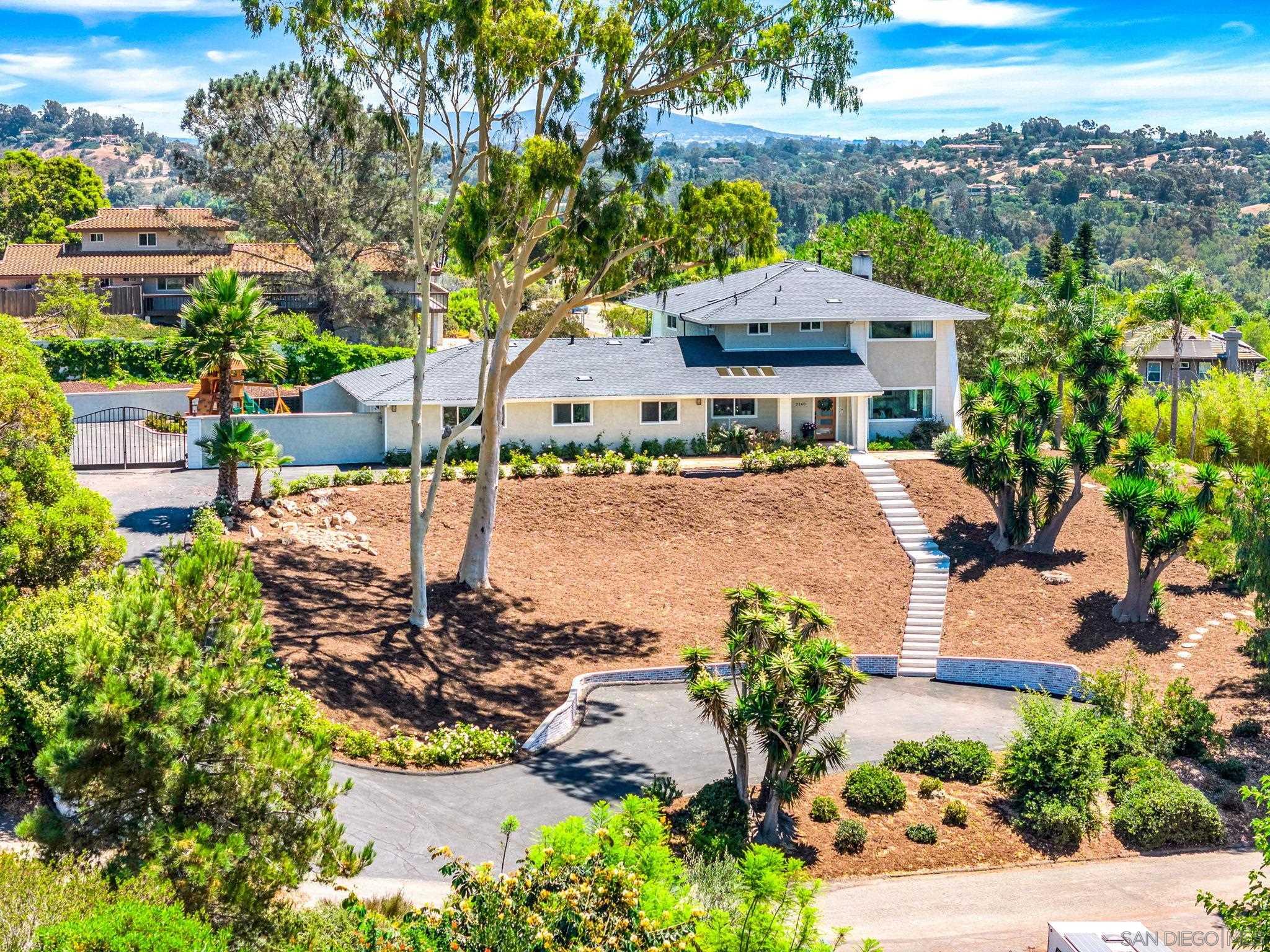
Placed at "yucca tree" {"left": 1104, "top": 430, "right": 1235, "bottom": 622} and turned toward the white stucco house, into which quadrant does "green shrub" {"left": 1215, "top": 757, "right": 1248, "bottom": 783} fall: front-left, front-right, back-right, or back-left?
back-left

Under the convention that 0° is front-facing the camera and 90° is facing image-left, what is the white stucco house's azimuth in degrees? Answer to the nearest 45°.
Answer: approximately 0°

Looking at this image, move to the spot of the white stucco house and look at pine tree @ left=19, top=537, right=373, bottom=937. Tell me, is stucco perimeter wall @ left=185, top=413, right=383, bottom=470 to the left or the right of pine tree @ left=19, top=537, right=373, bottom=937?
right

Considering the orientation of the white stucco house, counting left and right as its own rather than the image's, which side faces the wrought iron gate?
right

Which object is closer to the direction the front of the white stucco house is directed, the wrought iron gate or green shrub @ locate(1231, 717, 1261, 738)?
the green shrub

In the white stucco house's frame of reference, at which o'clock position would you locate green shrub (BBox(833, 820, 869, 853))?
The green shrub is roughly at 12 o'clock from the white stucco house.

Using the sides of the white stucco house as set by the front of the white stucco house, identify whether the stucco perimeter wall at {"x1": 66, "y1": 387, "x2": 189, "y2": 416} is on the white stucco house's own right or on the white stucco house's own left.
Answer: on the white stucco house's own right

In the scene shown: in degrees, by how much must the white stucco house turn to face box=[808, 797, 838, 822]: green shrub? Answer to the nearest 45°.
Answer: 0° — it already faces it

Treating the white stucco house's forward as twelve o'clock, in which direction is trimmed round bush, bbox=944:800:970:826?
The trimmed round bush is roughly at 12 o'clock from the white stucco house.

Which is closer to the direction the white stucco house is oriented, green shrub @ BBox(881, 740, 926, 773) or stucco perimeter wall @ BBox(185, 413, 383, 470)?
the green shrub

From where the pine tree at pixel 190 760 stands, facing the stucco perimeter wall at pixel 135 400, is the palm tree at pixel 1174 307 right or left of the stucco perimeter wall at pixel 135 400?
right

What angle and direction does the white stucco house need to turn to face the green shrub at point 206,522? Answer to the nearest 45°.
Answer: approximately 45° to its right

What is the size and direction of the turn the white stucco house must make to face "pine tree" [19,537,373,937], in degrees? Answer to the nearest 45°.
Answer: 0° — it already faces it
